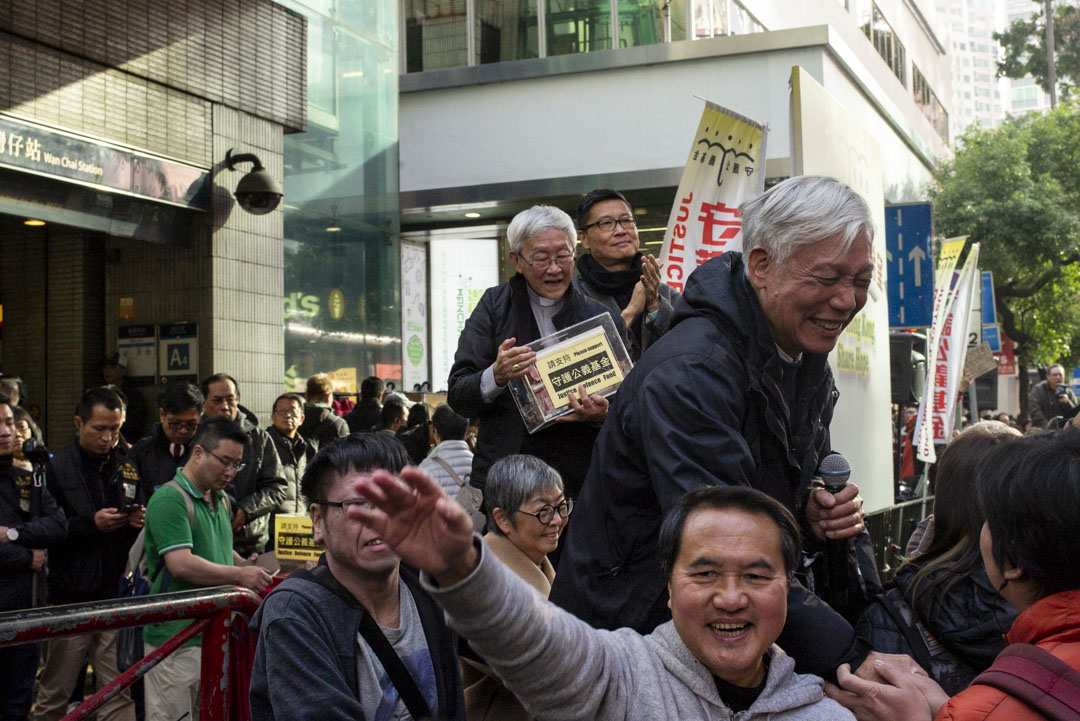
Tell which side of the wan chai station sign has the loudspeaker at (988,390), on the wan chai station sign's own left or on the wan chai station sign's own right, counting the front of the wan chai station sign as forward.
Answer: on the wan chai station sign's own left

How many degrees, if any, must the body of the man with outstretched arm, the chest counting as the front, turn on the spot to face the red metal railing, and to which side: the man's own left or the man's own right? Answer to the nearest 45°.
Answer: approximately 135° to the man's own right

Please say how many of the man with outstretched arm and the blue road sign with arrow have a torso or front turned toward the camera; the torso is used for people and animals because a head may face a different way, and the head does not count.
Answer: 2

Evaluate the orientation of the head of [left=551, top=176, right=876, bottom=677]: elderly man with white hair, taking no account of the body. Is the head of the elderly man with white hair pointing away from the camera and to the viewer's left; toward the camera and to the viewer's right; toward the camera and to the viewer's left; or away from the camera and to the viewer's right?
toward the camera and to the viewer's right

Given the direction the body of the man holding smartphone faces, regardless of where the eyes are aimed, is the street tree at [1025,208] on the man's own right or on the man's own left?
on the man's own left

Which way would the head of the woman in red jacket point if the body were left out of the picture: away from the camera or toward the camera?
away from the camera

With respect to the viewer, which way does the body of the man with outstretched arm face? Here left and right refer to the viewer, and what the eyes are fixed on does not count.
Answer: facing the viewer

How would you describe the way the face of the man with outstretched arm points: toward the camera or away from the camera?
toward the camera

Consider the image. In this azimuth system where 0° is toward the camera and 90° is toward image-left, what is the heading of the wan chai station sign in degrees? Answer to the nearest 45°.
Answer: approximately 315°

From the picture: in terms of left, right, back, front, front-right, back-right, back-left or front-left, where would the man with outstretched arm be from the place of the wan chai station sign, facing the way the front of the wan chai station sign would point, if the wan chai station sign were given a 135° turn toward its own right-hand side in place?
left

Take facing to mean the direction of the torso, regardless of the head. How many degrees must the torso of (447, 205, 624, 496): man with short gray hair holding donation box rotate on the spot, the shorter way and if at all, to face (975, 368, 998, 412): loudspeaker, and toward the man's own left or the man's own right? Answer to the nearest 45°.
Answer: approximately 90° to the man's own left

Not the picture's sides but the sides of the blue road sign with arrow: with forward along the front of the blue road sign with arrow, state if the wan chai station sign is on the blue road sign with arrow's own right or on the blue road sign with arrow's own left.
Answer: on the blue road sign with arrow's own right

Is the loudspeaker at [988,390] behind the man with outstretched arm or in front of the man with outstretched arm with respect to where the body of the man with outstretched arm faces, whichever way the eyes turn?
behind

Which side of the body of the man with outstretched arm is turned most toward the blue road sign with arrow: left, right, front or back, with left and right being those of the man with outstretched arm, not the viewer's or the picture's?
back

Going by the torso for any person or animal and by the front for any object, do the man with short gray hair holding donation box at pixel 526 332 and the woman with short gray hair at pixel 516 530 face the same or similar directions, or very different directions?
same or similar directions
